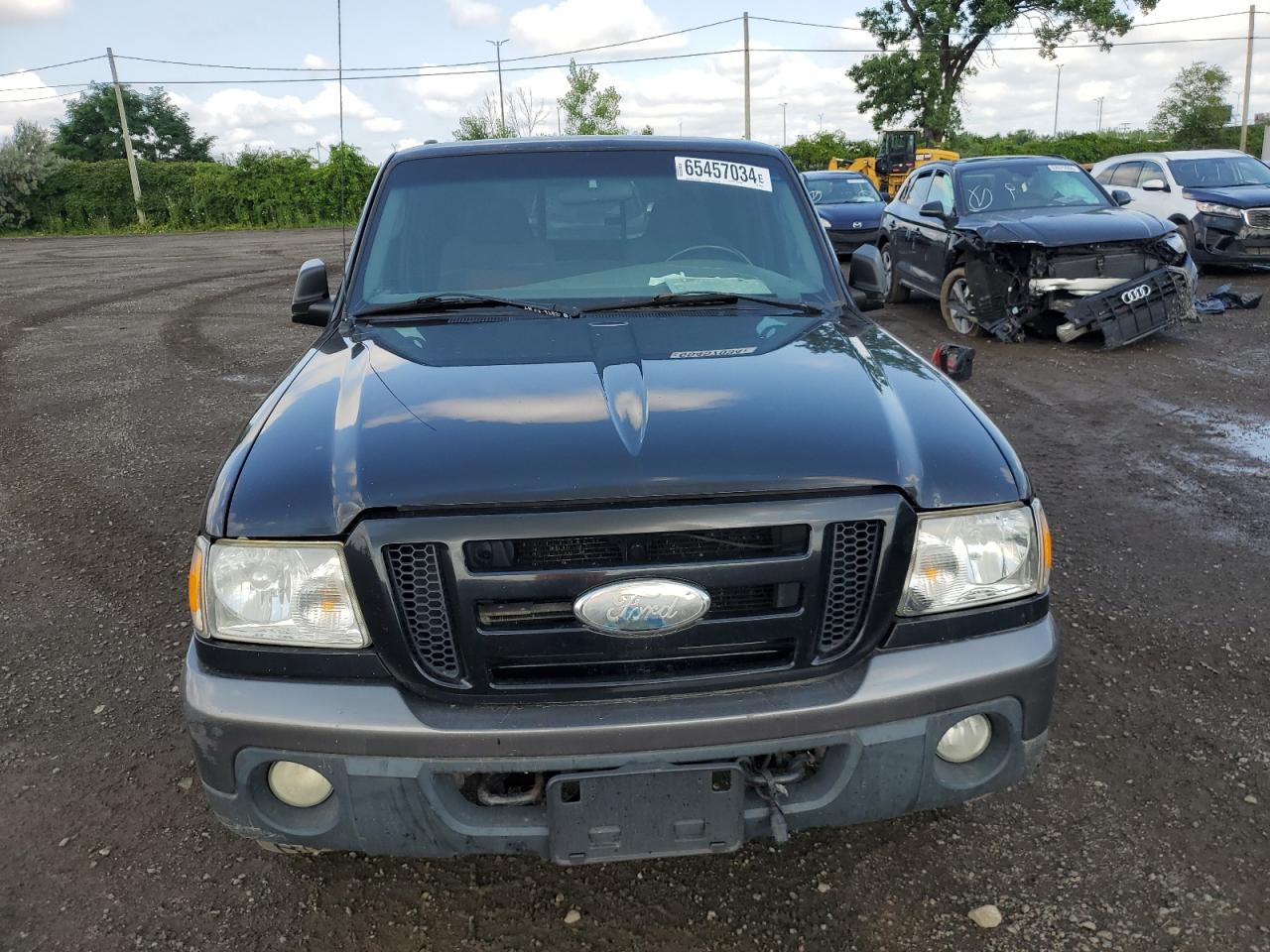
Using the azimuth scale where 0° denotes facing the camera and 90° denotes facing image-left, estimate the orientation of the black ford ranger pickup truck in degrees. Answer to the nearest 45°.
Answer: approximately 0°

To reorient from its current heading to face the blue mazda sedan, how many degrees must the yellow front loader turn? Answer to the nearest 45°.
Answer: approximately 90° to its left

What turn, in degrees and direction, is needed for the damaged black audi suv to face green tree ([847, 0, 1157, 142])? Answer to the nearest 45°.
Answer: approximately 135° to its left

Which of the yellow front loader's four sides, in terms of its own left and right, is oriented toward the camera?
left

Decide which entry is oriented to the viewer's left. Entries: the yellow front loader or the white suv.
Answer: the yellow front loader

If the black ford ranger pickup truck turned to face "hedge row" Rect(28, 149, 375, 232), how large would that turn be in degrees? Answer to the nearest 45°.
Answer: approximately 180°

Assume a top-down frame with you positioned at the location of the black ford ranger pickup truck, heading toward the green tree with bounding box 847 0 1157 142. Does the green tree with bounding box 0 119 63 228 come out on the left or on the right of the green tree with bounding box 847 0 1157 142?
left
